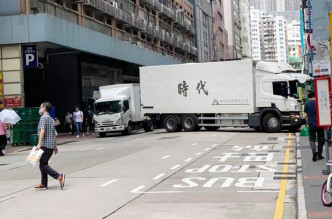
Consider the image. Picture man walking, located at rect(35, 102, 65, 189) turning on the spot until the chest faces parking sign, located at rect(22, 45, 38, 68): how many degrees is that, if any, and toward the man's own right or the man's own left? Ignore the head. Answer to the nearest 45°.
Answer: approximately 90° to the man's own right

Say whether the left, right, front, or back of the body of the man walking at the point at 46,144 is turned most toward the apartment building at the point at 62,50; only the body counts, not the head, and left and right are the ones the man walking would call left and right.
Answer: right

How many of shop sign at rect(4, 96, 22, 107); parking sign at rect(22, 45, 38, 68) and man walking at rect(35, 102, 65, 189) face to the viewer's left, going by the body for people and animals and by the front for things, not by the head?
1

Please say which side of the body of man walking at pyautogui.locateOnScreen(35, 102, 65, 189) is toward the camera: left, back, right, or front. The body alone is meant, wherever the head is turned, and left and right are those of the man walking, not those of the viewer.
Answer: left

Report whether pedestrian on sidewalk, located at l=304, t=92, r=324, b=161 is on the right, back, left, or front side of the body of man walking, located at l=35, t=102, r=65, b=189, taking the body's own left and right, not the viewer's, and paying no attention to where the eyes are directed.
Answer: back

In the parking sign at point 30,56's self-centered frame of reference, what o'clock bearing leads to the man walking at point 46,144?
The man walking is roughly at 12 o'clock from the parking sign.

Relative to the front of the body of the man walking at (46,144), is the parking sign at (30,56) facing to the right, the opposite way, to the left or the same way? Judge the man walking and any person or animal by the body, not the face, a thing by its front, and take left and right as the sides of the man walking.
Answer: to the left
